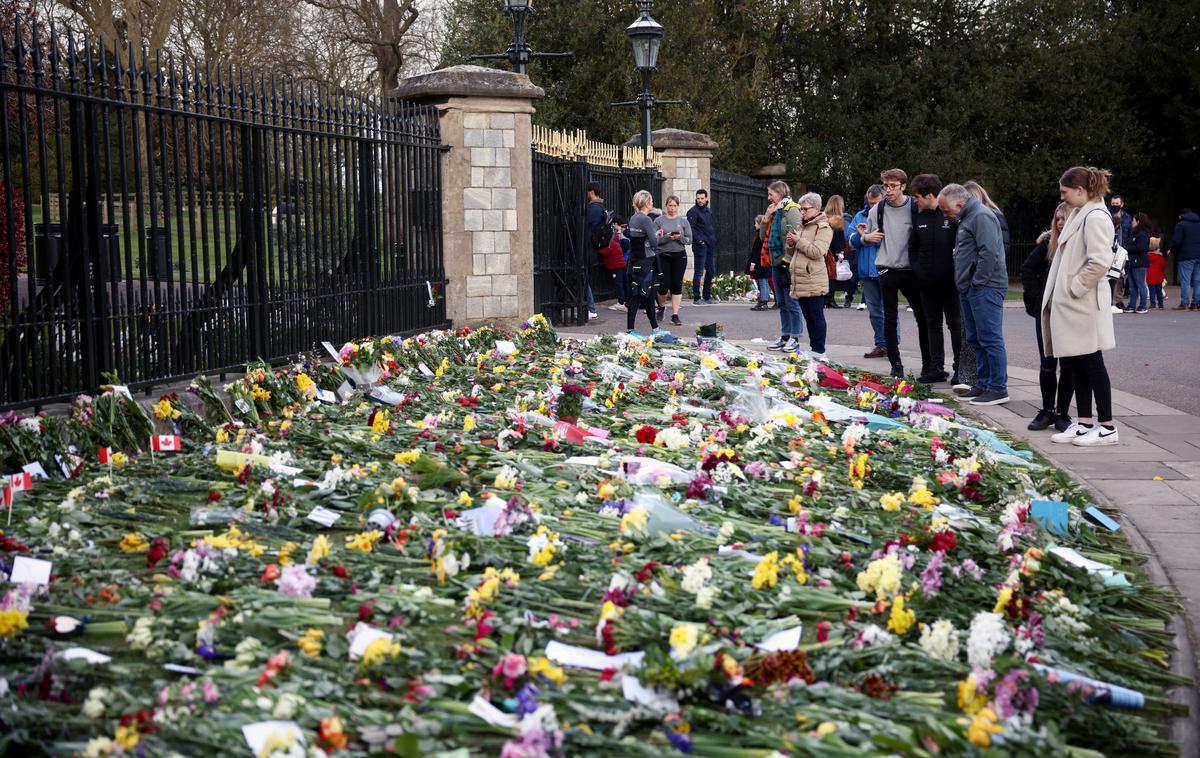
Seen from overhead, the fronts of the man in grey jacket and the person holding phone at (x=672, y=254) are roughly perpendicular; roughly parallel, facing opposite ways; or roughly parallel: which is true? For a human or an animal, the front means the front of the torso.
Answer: roughly perpendicular

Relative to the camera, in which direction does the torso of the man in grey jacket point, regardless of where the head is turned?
to the viewer's left

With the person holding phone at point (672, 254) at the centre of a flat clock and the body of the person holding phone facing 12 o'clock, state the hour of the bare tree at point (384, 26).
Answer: The bare tree is roughly at 5 o'clock from the person holding phone.

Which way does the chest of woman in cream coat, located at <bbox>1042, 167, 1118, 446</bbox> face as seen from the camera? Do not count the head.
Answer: to the viewer's left

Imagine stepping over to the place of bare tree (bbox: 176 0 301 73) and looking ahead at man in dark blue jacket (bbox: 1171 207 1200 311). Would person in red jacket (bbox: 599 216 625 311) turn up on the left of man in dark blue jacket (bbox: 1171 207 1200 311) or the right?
right

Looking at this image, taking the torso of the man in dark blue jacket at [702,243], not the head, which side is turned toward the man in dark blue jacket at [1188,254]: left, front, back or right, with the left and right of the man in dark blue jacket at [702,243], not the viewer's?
left

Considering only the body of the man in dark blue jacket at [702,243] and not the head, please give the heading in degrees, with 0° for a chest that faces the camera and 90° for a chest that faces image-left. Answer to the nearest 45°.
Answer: approximately 0°

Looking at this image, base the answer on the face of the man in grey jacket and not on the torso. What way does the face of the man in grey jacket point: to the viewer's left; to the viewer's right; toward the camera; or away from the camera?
to the viewer's left

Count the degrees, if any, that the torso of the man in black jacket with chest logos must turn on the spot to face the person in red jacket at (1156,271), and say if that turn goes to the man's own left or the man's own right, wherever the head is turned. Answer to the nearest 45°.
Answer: approximately 135° to the man's own right
